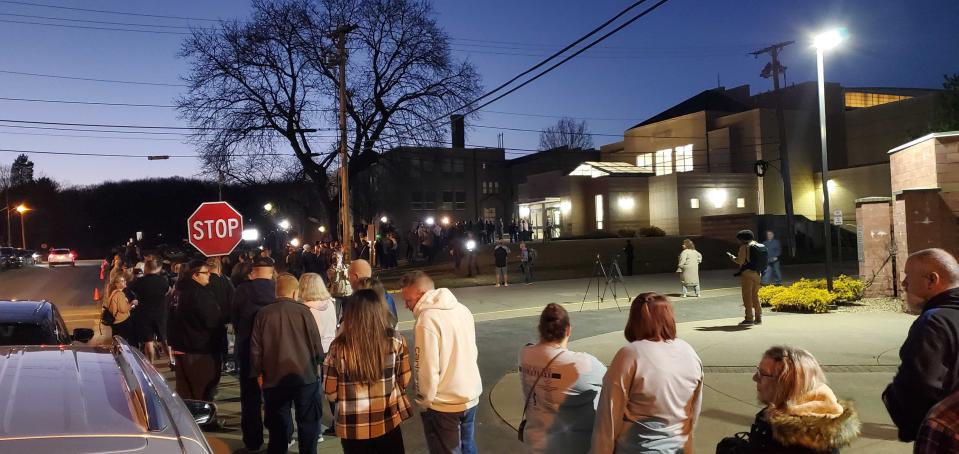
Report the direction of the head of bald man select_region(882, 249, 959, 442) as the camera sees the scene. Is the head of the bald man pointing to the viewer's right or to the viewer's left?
to the viewer's left

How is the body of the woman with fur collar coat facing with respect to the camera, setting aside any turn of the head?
to the viewer's left

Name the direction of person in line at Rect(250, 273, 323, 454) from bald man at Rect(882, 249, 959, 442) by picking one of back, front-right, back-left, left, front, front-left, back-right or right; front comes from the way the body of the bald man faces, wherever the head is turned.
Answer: front

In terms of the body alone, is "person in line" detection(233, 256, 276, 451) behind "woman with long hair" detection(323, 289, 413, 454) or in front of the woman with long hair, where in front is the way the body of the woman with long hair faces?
in front

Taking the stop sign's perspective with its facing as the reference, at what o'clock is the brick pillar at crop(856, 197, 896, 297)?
The brick pillar is roughly at 9 o'clock from the stop sign.

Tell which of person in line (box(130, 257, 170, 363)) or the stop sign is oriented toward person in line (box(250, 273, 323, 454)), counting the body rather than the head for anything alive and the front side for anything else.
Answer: the stop sign

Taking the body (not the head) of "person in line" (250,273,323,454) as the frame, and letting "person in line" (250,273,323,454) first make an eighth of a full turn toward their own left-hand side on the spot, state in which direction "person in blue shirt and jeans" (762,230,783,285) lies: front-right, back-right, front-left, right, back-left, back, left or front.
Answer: right

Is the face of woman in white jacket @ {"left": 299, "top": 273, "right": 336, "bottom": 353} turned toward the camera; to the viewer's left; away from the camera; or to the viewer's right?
away from the camera

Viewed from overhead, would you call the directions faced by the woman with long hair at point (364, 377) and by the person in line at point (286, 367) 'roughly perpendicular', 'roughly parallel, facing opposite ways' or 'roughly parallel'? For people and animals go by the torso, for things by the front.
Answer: roughly parallel

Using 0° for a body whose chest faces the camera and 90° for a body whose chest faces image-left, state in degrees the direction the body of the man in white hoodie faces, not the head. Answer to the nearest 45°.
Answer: approximately 135°

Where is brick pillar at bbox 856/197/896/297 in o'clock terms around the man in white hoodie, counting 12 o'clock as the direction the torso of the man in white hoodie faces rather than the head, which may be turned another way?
The brick pillar is roughly at 3 o'clock from the man in white hoodie.

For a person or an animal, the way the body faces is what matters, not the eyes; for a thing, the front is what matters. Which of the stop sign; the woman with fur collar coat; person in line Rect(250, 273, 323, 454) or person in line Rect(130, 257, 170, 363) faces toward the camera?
the stop sign

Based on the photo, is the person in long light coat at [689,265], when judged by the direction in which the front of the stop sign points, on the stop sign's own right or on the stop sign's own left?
on the stop sign's own left

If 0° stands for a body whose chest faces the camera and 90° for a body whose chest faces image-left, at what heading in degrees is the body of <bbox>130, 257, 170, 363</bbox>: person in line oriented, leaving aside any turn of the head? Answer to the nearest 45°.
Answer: approximately 180°

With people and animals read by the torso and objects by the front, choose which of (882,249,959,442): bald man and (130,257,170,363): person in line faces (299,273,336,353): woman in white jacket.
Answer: the bald man

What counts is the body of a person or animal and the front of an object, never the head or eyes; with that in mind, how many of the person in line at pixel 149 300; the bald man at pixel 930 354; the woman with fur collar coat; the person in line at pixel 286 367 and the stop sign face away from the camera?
2

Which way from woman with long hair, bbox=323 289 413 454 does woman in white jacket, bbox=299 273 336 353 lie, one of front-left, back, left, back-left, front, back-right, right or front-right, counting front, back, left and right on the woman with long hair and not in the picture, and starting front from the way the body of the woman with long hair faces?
front

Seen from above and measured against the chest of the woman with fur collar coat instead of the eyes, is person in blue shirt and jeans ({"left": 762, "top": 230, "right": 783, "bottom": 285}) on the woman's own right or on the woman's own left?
on the woman's own right
